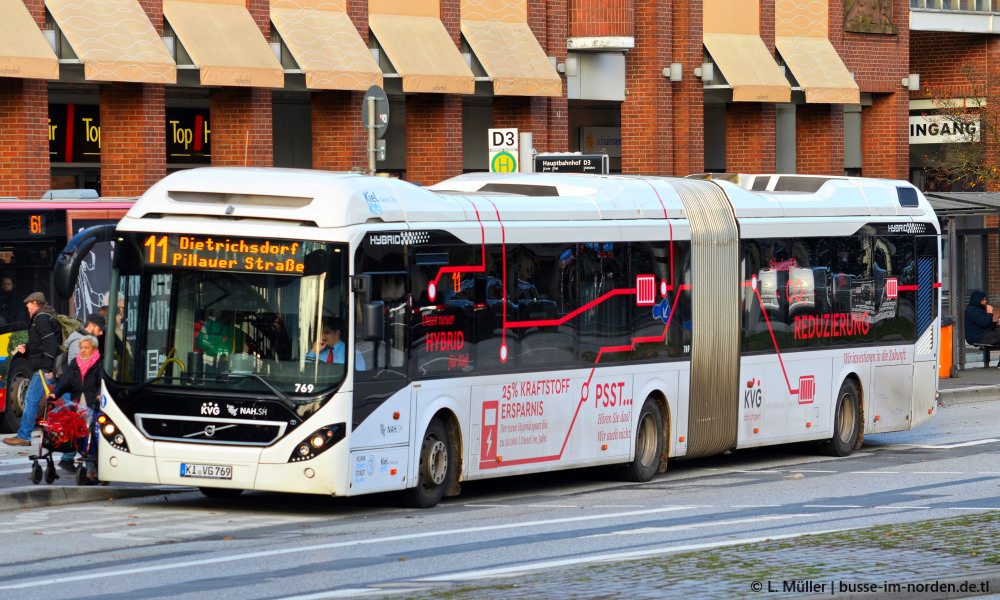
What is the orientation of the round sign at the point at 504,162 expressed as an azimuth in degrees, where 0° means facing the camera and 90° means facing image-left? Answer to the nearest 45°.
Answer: approximately 0°

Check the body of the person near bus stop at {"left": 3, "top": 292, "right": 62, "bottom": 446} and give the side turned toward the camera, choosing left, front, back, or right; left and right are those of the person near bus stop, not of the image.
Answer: left

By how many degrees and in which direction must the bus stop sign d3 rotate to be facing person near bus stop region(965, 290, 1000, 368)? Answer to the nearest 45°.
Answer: approximately 135° to its left

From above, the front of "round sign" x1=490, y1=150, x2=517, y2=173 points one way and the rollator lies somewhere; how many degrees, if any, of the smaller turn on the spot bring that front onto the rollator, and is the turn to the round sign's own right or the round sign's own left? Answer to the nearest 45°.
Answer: approximately 45° to the round sign's own right

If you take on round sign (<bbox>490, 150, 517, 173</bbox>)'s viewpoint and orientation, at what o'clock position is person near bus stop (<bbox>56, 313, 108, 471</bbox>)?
The person near bus stop is roughly at 1 o'clock from the round sign.

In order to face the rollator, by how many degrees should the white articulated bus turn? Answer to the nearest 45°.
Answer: approximately 45° to its right

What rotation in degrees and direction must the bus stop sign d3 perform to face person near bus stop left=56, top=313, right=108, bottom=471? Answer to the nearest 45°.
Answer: approximately 45° to its right

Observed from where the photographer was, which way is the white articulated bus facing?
facing the viewer and to the left of the viewer

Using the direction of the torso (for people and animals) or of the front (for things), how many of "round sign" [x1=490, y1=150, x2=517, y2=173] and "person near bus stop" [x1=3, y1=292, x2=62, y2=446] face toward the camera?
1

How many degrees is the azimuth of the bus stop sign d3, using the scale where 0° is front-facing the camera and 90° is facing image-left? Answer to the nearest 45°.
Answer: approximately 0°
